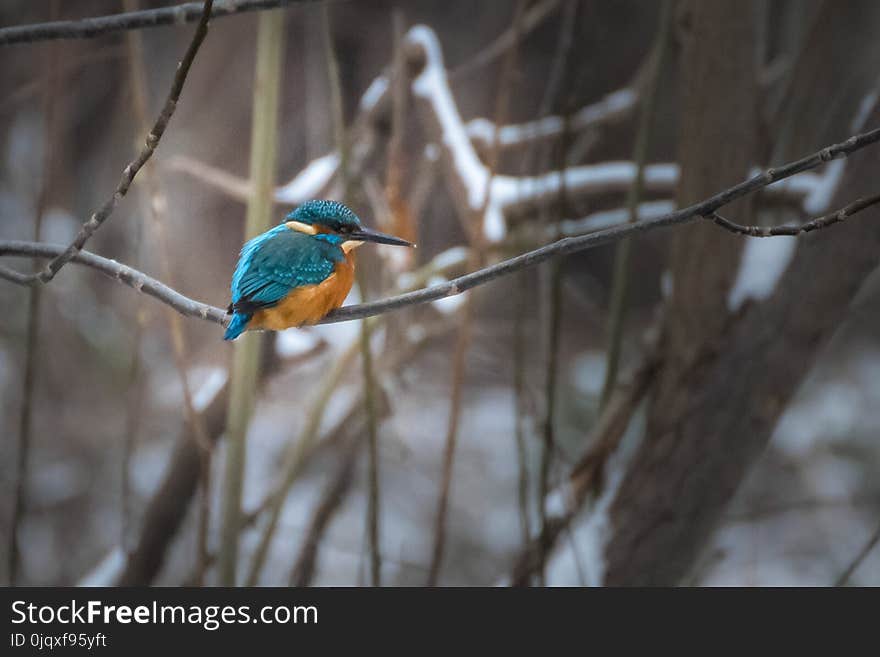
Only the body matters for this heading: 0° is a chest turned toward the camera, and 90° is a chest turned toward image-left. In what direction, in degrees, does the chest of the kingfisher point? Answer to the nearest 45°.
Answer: approximately 270°
